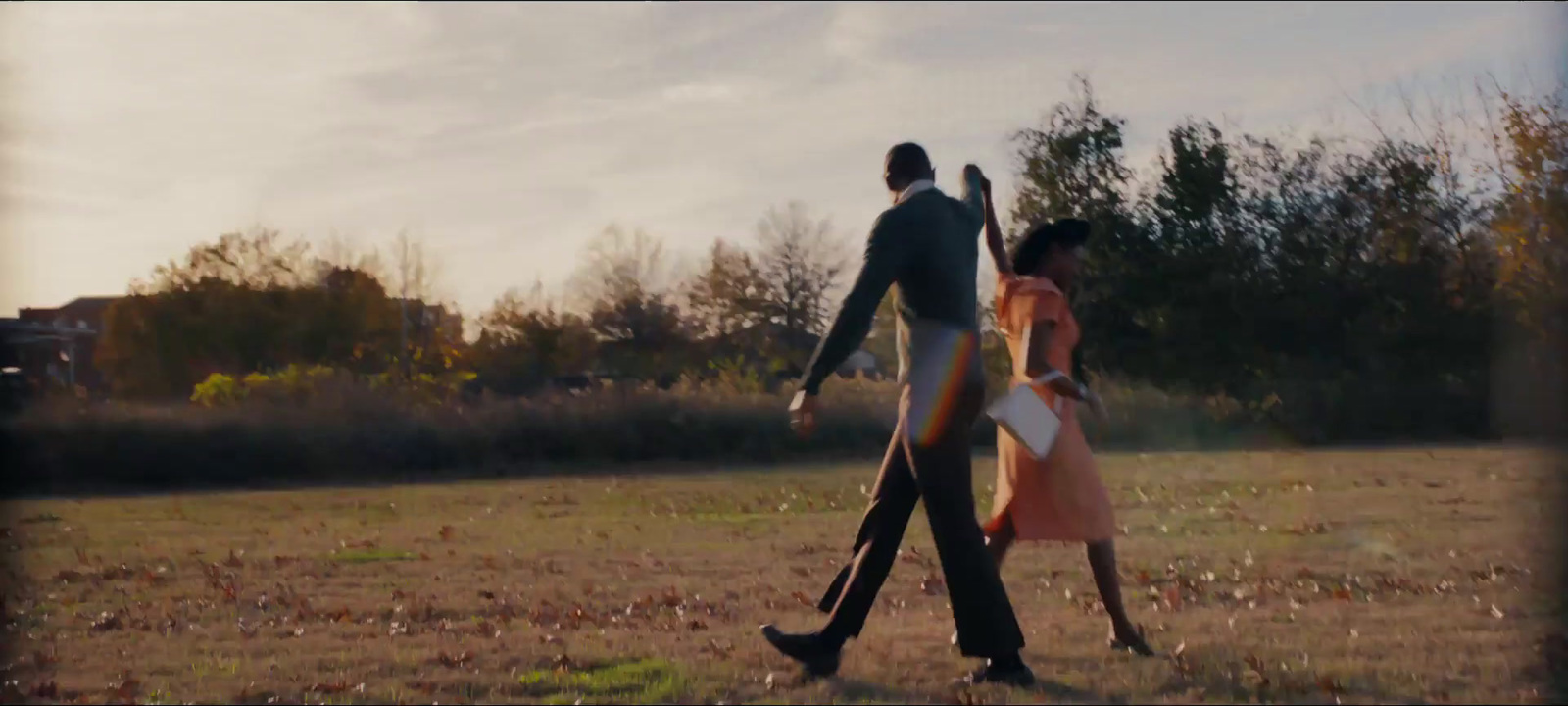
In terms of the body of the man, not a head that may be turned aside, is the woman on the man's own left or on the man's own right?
on the man's own right

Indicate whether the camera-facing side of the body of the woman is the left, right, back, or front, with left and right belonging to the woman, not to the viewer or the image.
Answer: right

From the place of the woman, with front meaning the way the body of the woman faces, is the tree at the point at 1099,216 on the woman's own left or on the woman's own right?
on the woman's own left

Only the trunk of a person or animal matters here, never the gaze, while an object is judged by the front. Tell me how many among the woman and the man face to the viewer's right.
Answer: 1

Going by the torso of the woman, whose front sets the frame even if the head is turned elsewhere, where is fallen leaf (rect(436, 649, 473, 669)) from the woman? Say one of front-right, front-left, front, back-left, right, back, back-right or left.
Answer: back

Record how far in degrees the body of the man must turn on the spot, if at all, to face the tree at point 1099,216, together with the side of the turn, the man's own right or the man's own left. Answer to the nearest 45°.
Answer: approximately 45° to the man's own right

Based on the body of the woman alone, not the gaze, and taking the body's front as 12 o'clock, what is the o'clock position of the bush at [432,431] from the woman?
The bush is roughly at 8 o'clock from the woman.

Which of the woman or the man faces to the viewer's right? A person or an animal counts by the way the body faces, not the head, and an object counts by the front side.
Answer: the woman
